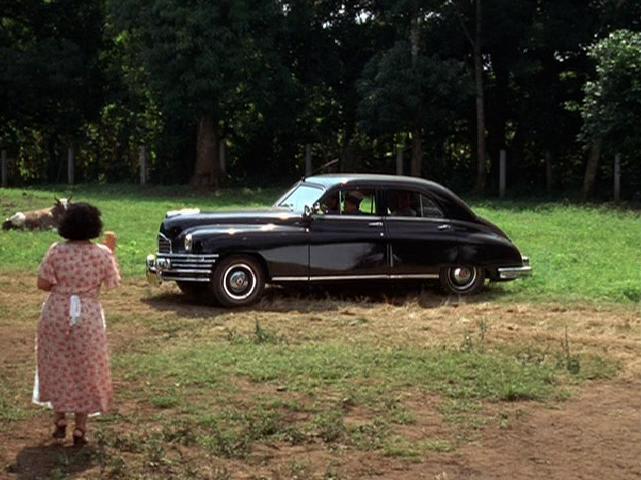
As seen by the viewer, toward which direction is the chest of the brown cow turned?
to the viewer's right

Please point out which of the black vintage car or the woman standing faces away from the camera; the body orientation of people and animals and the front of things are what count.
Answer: the woman standing

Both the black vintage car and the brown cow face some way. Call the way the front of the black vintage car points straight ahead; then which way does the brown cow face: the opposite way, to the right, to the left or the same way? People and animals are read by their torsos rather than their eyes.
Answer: the opposite way

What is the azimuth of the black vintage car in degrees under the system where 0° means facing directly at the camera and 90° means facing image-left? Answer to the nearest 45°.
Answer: approximately 90°

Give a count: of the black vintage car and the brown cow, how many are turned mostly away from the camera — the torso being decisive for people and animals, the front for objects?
0

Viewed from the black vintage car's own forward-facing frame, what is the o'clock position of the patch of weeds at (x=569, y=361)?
The patch of weeds is roughly at 8 o'clock from the black vintage car.

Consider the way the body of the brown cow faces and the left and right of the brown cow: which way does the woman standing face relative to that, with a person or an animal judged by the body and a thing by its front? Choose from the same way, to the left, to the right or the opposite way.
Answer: to the left

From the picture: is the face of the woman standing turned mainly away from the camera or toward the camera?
away from the camera

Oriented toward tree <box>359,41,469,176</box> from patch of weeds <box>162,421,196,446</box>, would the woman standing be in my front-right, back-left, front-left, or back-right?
back-left

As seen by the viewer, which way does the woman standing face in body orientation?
away from the camera

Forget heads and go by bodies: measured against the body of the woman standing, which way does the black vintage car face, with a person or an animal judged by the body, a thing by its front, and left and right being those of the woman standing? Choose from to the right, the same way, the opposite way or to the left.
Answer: to the left

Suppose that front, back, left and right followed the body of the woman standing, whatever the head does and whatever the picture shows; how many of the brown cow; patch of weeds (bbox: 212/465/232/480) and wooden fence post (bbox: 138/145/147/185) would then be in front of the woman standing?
2

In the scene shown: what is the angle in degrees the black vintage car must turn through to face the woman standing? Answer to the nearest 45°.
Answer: approximately 90° to its left
